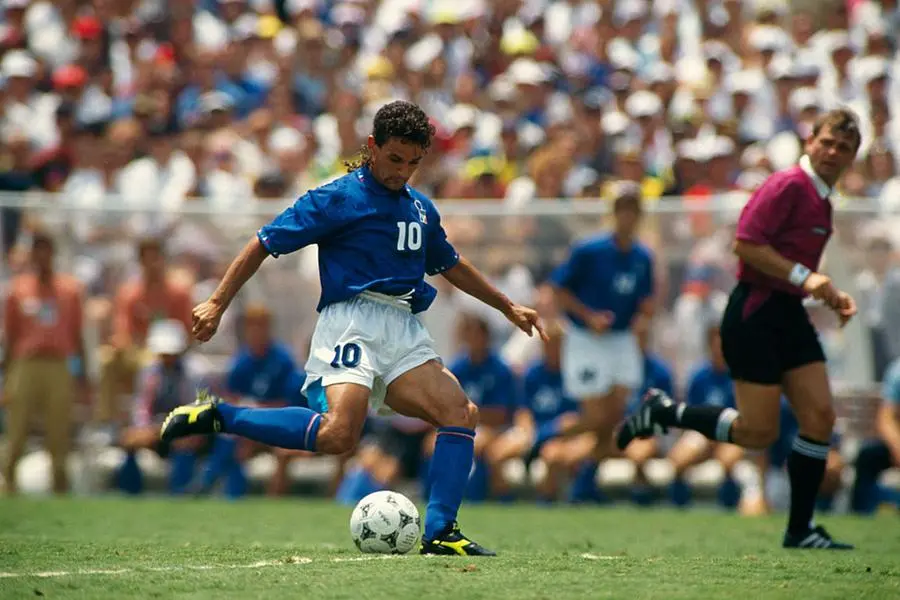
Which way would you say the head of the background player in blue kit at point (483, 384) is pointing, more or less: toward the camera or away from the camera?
toward the camera

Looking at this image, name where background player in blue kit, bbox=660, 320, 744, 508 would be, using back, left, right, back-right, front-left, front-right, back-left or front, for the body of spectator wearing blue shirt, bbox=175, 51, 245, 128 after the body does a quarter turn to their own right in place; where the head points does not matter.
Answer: back-left

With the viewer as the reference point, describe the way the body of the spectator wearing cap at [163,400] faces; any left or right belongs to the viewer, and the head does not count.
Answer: facing the viewer

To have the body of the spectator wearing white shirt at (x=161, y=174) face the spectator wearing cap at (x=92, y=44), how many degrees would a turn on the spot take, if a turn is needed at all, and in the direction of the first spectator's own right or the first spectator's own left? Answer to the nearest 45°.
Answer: approximately 180°

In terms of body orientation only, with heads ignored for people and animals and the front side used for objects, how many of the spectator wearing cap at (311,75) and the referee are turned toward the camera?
1

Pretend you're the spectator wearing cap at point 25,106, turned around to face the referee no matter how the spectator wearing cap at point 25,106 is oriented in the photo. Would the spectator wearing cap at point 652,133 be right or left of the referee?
left

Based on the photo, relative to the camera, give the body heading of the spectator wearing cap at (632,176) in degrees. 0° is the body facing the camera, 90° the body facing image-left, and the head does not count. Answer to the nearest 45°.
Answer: approximately 0°

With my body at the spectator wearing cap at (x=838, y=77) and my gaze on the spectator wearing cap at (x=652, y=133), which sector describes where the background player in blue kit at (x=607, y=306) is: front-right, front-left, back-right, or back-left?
front-left

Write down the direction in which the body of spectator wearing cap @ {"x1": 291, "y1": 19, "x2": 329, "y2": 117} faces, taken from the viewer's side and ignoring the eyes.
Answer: toward the camera

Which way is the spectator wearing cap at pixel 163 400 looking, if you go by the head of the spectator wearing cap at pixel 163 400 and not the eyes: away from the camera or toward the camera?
toward the camera

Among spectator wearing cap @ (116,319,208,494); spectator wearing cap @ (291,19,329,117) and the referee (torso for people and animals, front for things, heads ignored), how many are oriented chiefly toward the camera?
2

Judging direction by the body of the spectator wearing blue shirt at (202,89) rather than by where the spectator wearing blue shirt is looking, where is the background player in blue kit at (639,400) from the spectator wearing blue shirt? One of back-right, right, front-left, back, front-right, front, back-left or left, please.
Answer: front-left

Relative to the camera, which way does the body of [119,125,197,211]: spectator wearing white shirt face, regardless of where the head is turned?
toward the camera

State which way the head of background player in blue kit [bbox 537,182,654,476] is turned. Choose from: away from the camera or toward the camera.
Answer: toward the camera
